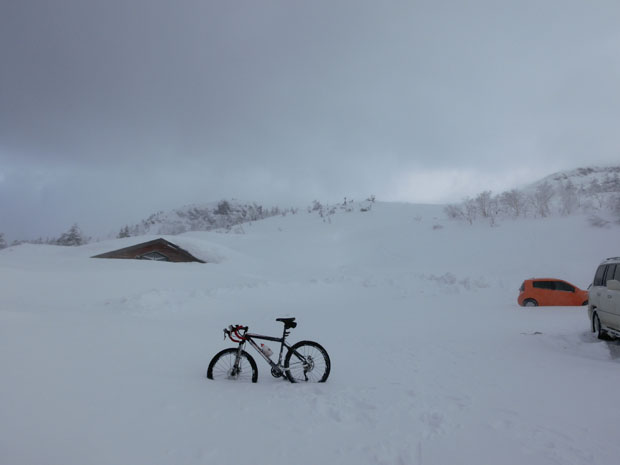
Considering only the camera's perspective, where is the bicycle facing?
facing to the left of the viewer

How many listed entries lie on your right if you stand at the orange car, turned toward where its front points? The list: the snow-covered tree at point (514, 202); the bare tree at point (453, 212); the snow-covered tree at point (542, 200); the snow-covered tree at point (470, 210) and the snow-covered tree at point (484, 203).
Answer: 0

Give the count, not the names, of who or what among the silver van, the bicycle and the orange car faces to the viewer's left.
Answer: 1

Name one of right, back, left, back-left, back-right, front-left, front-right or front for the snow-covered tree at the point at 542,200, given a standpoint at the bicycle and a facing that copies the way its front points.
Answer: back-right

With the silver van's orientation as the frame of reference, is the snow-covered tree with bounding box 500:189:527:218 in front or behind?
behind

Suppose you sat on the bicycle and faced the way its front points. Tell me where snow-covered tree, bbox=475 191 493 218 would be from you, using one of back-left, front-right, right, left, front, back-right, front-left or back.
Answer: back-right

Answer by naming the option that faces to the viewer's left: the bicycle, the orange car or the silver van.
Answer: the bicycle

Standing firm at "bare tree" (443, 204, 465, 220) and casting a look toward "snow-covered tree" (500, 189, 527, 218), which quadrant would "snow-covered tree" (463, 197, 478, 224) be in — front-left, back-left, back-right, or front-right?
front-right

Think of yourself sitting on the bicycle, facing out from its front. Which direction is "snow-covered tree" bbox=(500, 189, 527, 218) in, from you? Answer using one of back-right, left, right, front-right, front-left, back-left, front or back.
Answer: back-right

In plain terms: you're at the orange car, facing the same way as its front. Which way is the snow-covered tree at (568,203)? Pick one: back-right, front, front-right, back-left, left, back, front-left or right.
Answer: left

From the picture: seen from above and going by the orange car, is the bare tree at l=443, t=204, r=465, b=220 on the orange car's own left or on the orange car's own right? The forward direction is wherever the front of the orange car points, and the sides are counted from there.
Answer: on the orange car's own left

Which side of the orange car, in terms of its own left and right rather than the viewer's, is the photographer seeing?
right

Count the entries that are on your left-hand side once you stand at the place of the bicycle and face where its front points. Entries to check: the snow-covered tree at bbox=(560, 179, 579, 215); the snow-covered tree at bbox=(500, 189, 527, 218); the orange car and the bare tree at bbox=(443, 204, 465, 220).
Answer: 0

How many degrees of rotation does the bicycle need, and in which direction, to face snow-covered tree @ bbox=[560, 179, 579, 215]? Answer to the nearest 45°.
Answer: approximately 135° to its right

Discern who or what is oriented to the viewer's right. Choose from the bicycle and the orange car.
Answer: the orange car

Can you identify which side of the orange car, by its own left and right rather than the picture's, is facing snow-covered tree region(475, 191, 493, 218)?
left

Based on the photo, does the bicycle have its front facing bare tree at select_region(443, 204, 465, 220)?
no
